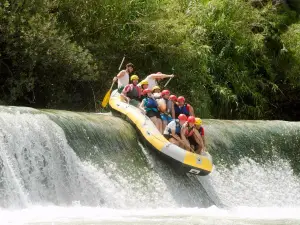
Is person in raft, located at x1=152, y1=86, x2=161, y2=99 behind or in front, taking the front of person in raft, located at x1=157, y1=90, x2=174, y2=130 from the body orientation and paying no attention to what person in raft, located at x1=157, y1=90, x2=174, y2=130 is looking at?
behind

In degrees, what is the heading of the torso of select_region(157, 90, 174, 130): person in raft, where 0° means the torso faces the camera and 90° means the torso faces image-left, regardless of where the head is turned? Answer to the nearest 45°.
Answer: approximately 315°

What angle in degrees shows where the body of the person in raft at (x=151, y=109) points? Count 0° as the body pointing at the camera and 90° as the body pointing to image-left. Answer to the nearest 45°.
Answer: approximately 315°

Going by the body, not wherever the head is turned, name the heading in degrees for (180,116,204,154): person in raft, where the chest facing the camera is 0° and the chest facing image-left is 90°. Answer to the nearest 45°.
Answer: approximately 0°

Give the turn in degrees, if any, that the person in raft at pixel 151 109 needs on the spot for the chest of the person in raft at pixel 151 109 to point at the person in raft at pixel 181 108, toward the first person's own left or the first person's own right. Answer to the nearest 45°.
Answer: approximately 90° to the first person's own left
